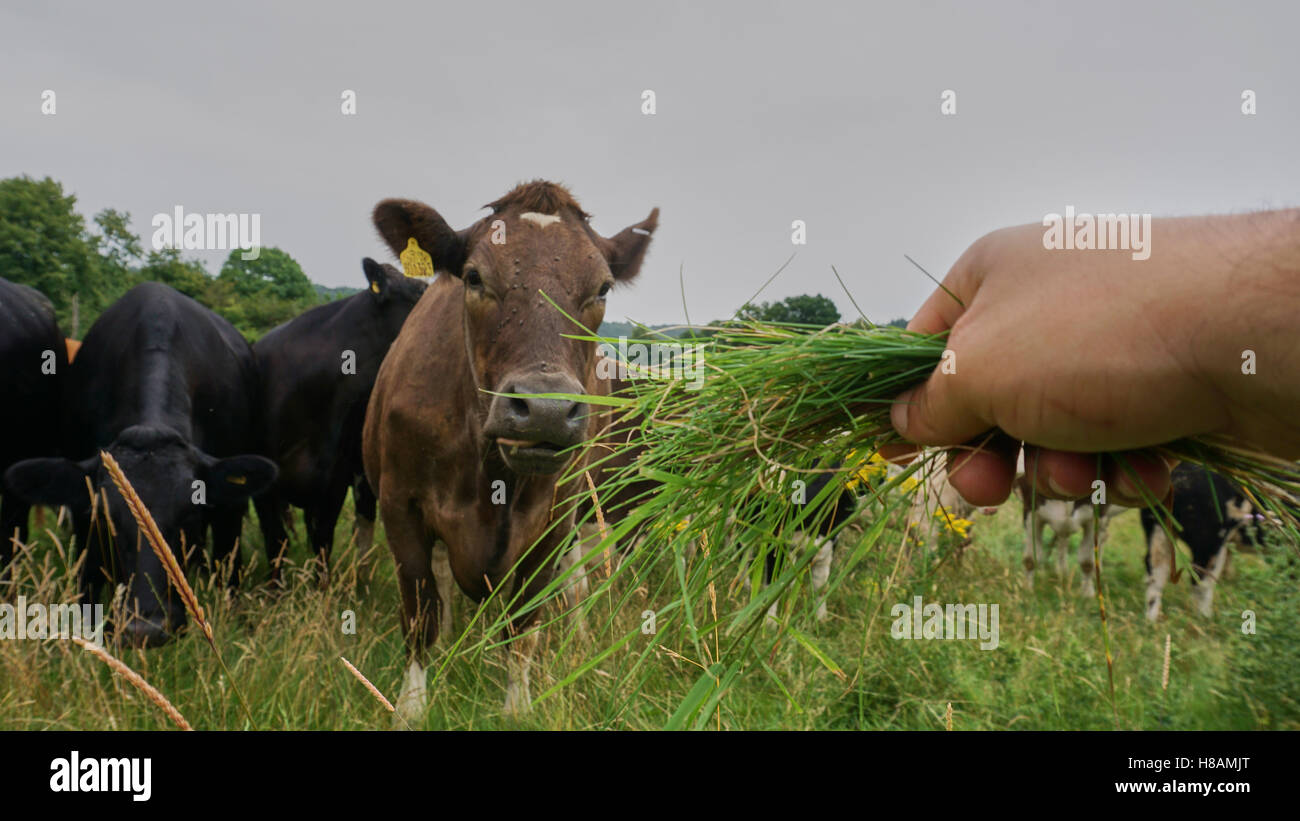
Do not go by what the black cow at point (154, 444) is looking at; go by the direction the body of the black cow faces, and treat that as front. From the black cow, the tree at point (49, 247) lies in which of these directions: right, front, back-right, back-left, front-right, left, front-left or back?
back

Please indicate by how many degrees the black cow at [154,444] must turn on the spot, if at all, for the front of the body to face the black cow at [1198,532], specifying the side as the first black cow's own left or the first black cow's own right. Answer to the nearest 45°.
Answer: approximately 90° to the first black cow's own left

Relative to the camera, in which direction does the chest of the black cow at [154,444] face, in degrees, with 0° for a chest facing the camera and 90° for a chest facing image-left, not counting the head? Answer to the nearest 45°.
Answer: approximately 0°

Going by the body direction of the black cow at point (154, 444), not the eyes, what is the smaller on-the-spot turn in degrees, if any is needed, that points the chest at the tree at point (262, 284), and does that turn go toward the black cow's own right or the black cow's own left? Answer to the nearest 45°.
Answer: approximately 180°
